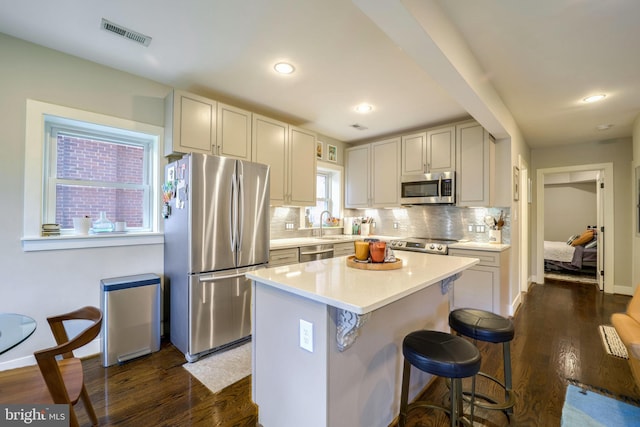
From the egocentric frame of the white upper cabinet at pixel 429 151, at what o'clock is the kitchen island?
The kitchen island is roughly at 11 o'clock from the white upper cabinet.

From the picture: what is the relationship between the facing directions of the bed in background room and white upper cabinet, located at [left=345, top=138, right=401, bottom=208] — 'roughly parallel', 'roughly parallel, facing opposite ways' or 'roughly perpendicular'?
roughly perpendicular

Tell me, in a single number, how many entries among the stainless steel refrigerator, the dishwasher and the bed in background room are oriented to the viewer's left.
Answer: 1

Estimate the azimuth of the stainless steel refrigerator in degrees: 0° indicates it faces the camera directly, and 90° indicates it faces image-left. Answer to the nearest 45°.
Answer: approximately 315°

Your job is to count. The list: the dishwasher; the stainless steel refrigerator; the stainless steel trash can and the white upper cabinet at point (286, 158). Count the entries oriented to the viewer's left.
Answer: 0

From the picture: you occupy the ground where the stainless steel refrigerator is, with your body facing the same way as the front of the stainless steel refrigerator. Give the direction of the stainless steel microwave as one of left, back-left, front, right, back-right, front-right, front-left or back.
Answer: front-left

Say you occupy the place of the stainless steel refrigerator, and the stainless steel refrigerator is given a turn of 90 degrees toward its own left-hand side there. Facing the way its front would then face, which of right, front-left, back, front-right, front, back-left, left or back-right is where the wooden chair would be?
back

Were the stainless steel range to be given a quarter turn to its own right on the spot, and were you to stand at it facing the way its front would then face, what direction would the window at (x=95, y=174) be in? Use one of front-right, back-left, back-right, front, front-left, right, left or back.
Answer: left

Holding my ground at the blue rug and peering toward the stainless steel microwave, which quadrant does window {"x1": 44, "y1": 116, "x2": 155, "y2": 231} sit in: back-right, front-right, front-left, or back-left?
front-left

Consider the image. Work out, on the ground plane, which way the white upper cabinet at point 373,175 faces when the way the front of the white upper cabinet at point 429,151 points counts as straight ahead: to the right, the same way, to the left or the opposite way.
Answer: the same way

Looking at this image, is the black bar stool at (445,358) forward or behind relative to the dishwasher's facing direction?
forward

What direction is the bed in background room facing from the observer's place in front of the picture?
facing to the left of the viewer

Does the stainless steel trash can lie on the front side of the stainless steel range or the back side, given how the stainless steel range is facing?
on the front side

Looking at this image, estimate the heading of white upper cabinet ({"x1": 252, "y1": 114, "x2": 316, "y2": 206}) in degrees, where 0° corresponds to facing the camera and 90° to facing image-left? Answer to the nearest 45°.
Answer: approximately 315°

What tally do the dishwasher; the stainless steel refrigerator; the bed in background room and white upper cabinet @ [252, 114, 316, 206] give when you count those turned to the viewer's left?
1
